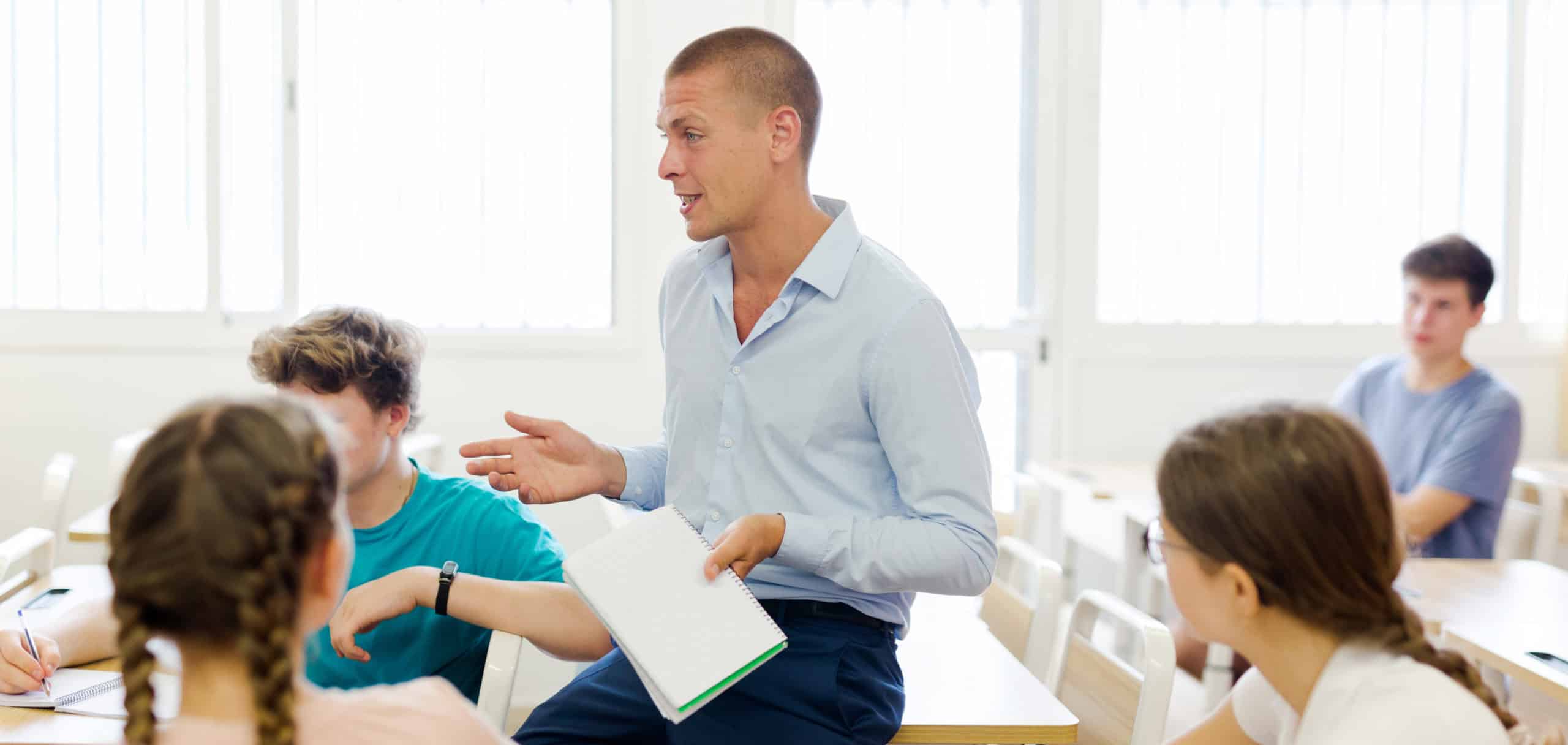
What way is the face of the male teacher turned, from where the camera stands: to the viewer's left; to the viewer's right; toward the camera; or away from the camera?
to the viewer's left

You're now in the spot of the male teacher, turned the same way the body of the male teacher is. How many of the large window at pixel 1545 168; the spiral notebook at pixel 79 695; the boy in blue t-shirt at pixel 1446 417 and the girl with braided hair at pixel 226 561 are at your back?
2

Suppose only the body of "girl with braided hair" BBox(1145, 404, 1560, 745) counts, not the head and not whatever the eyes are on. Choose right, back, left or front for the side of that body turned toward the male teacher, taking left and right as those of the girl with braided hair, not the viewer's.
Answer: front

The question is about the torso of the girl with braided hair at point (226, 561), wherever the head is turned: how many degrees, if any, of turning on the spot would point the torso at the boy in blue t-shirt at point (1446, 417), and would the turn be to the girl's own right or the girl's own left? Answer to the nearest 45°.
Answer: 0° — they already face them

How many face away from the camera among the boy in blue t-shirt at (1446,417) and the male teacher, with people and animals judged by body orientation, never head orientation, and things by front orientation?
0

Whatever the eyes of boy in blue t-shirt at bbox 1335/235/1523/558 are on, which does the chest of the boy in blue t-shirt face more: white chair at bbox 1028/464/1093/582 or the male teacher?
the male teacher

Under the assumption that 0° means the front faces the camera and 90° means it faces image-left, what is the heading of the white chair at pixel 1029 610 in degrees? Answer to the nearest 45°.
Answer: approximately 45°

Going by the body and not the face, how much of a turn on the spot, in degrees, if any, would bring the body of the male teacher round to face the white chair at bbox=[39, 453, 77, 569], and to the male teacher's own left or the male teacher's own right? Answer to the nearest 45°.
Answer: approximately 90° to the male teacher's own right

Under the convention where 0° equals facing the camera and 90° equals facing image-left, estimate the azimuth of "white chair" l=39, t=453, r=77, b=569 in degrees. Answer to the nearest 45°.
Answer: approximately 45°

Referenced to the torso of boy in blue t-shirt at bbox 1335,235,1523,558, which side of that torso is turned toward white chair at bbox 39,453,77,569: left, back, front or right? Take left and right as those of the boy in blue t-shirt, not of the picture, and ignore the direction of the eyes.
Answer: front

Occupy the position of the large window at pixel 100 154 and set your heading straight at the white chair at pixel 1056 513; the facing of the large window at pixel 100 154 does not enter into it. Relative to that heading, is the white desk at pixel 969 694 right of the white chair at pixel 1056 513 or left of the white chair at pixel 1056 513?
right

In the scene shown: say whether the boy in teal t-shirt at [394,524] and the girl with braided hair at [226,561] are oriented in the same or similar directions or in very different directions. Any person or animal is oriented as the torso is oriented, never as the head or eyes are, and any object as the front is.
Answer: very different directions

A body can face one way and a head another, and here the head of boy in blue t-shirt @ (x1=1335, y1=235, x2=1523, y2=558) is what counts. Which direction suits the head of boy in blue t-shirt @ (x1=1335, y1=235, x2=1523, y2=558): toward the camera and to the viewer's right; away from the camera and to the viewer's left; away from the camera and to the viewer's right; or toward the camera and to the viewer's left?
toward the camera and to the viewer's left

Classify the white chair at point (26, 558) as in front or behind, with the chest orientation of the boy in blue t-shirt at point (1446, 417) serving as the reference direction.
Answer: in front
